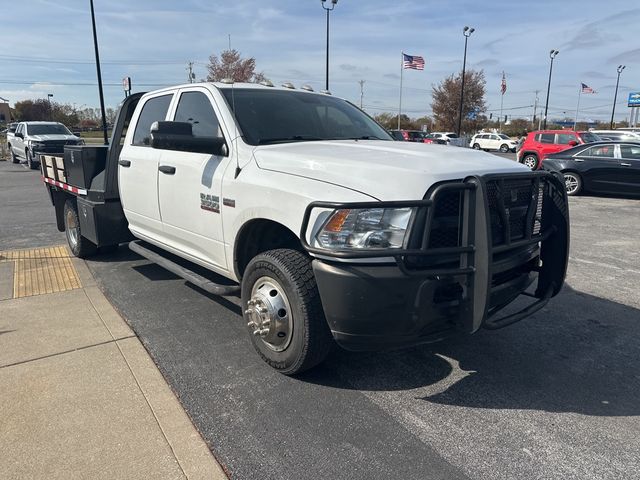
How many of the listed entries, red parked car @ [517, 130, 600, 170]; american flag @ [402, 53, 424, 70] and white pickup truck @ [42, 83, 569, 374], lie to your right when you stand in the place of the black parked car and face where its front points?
1

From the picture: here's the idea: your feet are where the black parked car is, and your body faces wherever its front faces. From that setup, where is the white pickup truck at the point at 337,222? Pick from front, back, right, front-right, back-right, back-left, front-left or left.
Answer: right

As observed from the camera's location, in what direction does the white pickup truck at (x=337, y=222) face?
facing the viewer and to the right of the viewer

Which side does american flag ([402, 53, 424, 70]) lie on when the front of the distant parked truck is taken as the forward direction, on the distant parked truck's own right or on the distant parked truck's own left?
on the distant parked truck's own left

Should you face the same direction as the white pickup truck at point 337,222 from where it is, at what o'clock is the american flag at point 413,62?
The american flag is roughly at 8 o'clock from the white pickup truck.

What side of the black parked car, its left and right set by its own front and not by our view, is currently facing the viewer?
right

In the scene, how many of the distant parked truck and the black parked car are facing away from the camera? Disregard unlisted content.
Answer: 0

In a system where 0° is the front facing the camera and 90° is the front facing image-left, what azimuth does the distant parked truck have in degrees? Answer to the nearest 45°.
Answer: approximately 315°
